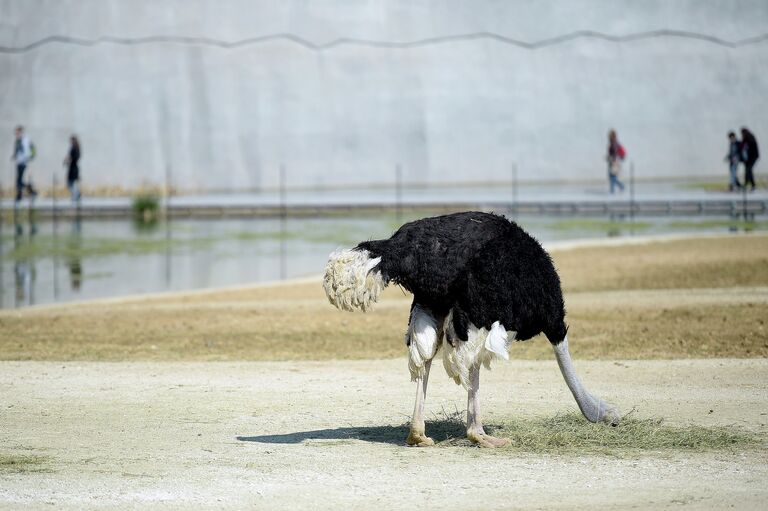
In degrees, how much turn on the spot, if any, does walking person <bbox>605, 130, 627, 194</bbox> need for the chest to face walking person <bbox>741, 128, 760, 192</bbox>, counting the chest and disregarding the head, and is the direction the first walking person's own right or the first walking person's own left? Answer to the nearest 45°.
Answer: approximately 180°

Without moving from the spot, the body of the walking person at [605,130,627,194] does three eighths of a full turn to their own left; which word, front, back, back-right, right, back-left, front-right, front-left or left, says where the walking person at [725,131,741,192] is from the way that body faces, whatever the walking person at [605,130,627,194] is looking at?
front-left

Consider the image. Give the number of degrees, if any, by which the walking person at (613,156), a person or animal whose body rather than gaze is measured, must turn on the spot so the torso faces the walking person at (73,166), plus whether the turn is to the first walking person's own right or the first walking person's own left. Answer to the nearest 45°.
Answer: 0° — they already face them

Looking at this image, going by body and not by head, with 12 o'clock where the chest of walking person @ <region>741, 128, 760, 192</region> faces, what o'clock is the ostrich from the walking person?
The ostrich is roughly at 9 o'clock from the walking person.

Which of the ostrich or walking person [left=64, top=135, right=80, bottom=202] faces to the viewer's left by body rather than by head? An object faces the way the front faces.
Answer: the walking person

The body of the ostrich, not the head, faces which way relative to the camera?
to the viewer's right

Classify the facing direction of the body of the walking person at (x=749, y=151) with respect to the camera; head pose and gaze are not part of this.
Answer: to the viewer's left

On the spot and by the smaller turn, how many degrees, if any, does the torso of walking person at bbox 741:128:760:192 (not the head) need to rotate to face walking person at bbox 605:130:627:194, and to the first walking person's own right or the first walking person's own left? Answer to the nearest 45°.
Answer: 0° — they already face them

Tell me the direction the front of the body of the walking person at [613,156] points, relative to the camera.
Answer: to the viewer's left
